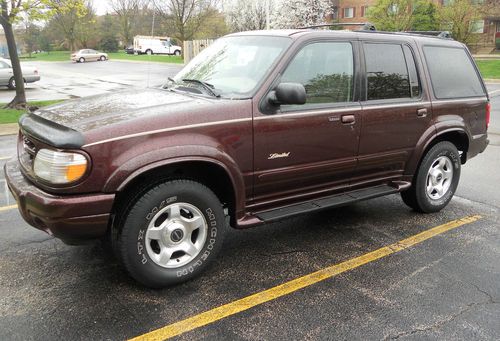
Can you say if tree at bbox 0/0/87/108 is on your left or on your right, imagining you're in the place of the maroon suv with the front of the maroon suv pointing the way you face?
on your right

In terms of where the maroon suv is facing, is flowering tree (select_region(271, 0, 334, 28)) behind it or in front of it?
behind

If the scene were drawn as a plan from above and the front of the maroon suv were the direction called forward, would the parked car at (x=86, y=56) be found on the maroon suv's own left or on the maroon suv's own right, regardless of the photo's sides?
on the maroon suv's own right

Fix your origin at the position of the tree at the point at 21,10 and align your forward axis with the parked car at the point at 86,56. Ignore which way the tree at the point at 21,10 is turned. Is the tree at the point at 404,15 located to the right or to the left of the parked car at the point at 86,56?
right

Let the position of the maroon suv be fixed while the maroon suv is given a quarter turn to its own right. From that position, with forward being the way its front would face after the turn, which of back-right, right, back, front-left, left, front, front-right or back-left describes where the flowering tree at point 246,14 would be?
front-right

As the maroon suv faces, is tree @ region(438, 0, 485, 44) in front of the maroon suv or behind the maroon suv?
behind

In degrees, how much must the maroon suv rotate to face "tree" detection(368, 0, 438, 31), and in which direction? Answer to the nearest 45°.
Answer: approximately 135° to its right

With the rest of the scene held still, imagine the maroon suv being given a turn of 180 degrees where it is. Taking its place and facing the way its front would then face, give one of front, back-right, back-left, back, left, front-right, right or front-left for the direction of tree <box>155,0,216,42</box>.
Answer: front-left
